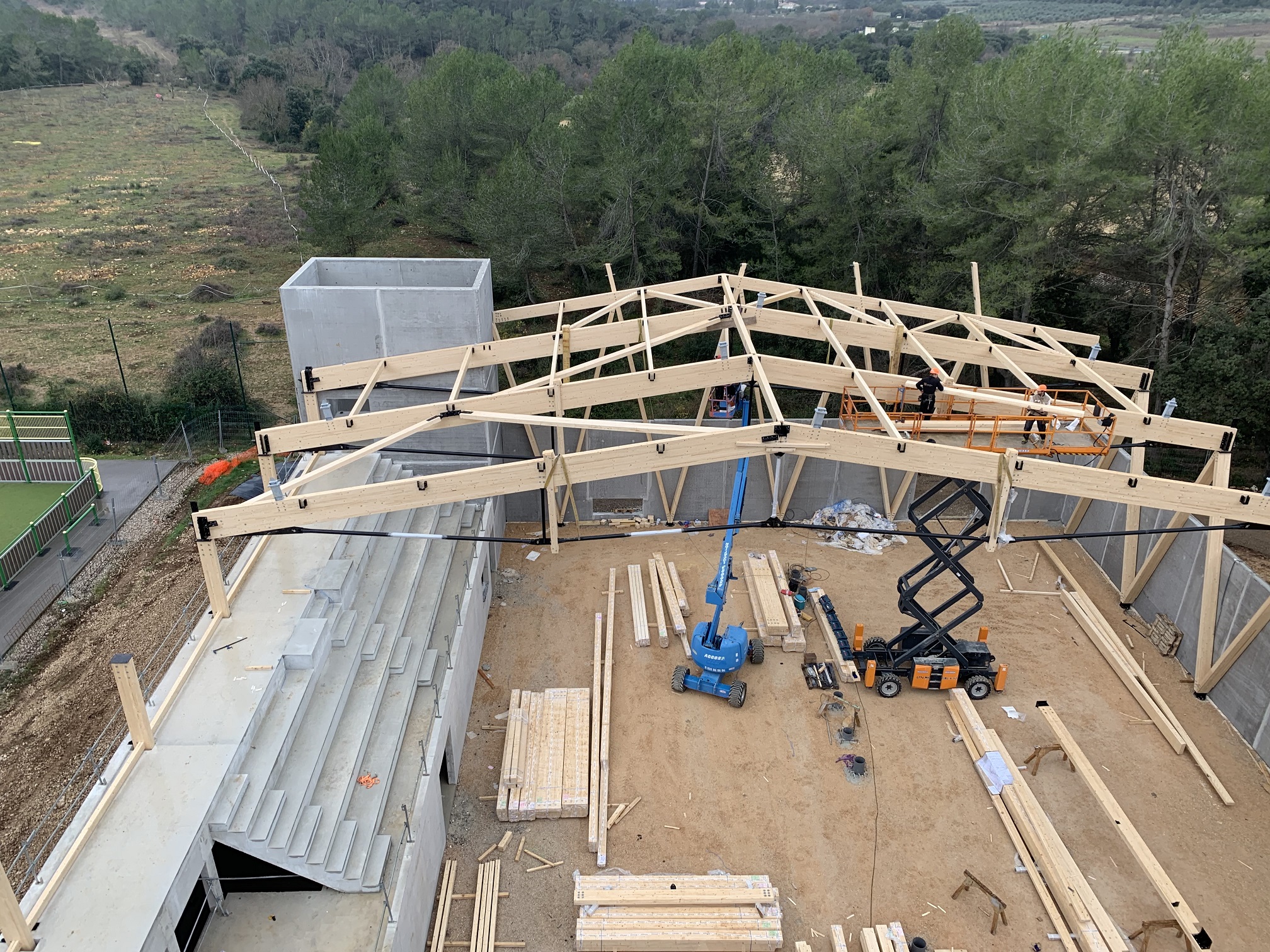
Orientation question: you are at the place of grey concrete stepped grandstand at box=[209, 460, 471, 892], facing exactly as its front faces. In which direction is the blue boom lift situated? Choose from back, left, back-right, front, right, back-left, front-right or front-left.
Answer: front

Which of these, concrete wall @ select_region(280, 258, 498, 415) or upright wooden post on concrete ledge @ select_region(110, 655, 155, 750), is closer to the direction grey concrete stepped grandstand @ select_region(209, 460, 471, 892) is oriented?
the concrete wall

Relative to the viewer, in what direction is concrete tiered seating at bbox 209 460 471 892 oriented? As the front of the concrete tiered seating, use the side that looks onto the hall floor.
to the viewer's right

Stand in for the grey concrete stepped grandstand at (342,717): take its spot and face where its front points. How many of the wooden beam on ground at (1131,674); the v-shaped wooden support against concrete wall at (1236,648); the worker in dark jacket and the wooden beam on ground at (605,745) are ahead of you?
4

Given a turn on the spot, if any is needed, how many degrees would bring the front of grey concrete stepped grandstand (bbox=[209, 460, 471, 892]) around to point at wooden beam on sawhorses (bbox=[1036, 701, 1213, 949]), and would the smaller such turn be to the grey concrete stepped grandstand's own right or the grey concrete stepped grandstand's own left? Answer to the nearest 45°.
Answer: approximately 45° to the grey concrete stepped grandstand's own right

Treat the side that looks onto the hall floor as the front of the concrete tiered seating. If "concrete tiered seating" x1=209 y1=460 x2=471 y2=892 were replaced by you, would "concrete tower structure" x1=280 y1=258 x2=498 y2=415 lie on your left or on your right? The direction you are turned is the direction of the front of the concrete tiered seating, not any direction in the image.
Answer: on your left

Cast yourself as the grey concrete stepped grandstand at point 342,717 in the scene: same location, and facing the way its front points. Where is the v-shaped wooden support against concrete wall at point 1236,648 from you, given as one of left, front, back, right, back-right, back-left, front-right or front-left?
front

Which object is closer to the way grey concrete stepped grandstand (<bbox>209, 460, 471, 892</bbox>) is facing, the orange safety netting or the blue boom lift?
the blue boom lift

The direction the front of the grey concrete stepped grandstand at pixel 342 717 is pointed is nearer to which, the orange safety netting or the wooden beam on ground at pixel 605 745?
the wooden beam on ground

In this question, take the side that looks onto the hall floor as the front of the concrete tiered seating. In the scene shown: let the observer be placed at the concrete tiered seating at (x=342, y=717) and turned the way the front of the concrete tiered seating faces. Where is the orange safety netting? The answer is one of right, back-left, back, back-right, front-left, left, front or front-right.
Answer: left

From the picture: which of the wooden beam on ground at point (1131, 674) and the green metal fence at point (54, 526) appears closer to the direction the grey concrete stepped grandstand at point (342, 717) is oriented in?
the wooden beam on ground

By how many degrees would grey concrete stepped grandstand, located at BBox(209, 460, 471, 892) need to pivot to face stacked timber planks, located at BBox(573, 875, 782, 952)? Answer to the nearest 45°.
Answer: approximately 45° to its right

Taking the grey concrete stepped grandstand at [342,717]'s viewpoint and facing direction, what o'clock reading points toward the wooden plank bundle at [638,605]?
The wooden plank bundle is roughly at 11 o'clock from the grey concrete stepped grandstand.

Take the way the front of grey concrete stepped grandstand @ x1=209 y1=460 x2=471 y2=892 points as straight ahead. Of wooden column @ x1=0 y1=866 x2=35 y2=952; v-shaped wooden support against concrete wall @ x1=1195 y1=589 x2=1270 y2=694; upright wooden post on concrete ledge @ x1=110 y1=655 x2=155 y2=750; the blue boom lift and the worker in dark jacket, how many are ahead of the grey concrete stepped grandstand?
3

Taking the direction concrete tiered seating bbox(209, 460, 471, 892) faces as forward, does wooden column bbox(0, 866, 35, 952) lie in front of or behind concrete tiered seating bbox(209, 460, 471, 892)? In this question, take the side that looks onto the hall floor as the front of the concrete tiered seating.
behind

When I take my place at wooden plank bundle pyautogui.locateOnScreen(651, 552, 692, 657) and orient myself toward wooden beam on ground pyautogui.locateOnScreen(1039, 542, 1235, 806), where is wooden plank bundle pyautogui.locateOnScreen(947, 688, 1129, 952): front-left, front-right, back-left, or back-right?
front-right

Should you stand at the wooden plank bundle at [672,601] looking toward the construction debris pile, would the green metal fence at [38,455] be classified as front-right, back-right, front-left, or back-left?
back-left

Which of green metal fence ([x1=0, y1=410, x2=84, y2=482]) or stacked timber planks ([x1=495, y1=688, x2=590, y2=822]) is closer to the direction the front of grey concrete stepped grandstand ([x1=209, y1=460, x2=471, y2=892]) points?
the stacked timber planks

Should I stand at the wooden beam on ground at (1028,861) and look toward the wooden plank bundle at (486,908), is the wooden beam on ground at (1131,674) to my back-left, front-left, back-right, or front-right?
back-right
